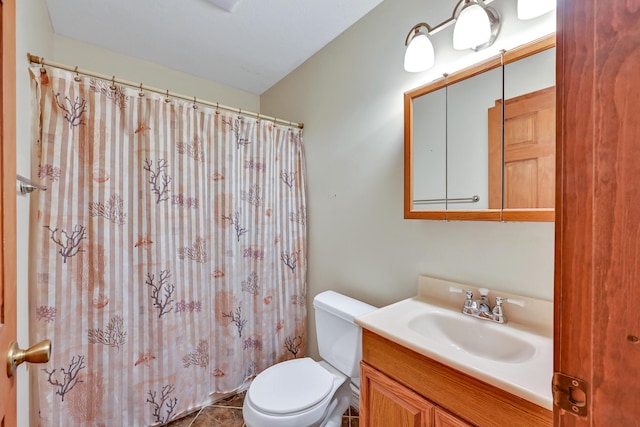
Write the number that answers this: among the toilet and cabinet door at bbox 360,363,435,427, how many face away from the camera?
0

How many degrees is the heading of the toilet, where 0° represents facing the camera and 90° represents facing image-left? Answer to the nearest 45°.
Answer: approximately 45°

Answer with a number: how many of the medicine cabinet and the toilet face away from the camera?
0

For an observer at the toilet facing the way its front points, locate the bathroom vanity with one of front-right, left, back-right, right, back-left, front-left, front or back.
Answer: left

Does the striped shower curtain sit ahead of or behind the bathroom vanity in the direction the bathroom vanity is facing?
ahead

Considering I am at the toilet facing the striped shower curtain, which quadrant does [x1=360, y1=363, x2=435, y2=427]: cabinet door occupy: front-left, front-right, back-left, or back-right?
back-left

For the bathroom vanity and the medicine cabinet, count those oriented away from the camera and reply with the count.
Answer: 0
